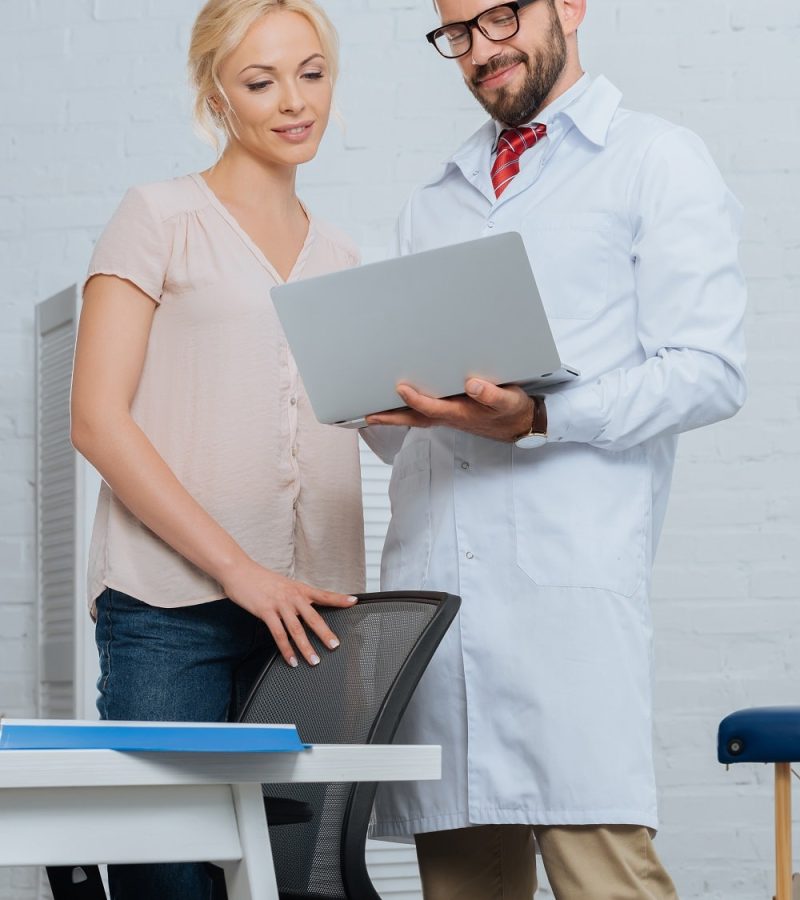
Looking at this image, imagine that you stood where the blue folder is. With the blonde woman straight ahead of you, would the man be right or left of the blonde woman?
right

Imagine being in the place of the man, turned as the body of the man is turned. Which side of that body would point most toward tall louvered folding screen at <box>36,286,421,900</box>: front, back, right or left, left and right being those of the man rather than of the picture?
right

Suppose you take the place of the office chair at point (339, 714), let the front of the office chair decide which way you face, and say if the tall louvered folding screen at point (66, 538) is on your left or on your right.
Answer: on your right

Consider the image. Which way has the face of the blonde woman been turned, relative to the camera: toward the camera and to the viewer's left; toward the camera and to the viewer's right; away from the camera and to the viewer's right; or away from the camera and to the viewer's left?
toward the camera and to the viewer's right

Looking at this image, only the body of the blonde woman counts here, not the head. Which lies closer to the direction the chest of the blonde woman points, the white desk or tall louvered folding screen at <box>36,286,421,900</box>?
the white desk

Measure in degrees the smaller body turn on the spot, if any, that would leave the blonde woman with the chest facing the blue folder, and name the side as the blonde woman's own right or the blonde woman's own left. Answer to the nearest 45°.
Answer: approximately 45° to the blonde woman's own right
